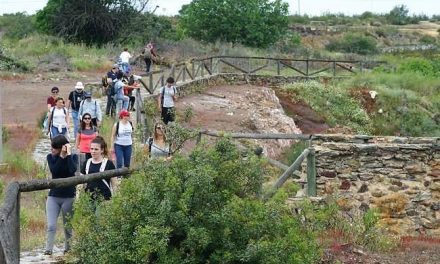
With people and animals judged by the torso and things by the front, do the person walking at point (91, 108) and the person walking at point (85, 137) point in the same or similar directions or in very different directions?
same or similar directions

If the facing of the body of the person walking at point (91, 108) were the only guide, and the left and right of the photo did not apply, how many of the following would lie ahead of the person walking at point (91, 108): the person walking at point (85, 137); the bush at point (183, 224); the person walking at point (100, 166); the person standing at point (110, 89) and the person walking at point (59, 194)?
4

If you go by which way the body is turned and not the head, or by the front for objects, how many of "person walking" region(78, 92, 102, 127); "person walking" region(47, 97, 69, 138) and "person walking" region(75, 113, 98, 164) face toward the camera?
3

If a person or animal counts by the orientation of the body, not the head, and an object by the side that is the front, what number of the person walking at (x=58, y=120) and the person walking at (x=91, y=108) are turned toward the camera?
2

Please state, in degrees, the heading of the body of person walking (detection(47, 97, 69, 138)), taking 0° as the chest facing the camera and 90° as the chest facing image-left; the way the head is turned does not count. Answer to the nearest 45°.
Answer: approximately 0°

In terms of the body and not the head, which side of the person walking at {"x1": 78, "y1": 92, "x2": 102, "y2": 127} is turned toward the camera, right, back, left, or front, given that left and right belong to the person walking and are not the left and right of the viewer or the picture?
front

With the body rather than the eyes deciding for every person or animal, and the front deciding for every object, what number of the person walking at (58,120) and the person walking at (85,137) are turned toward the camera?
2

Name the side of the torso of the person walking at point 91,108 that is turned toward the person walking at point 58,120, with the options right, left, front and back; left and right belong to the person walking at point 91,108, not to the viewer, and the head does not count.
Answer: right

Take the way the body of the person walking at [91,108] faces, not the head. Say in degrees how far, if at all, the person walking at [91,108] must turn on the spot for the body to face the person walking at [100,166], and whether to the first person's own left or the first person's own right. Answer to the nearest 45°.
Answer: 0° — they already face them

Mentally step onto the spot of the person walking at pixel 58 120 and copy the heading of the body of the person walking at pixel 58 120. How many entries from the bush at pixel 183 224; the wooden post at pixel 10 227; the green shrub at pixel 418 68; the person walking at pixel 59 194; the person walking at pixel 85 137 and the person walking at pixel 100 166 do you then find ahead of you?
5

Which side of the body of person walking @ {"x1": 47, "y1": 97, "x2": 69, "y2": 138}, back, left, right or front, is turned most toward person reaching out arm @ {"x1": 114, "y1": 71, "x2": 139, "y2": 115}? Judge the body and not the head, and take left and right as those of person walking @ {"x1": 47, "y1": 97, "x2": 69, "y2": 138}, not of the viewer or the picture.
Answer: back

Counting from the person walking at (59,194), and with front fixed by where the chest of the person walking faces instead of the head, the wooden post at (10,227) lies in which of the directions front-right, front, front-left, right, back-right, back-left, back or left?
front-right

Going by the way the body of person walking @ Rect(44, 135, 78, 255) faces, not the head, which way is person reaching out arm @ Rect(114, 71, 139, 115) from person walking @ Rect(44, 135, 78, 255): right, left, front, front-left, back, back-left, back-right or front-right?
back-left

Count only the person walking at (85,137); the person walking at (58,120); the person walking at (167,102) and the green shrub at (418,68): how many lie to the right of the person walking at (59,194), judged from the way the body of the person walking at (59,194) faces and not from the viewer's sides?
0

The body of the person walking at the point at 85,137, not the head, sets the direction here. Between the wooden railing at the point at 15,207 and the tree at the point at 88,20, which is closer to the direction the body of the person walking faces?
the wooden railing

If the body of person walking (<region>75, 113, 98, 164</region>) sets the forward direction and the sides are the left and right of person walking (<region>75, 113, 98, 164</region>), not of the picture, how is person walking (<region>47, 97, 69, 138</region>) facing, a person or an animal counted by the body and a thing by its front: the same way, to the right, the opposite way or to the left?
the same way

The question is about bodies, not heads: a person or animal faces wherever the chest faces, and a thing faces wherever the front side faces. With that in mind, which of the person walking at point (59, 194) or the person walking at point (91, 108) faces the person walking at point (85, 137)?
the person walking at point (91, 108)
